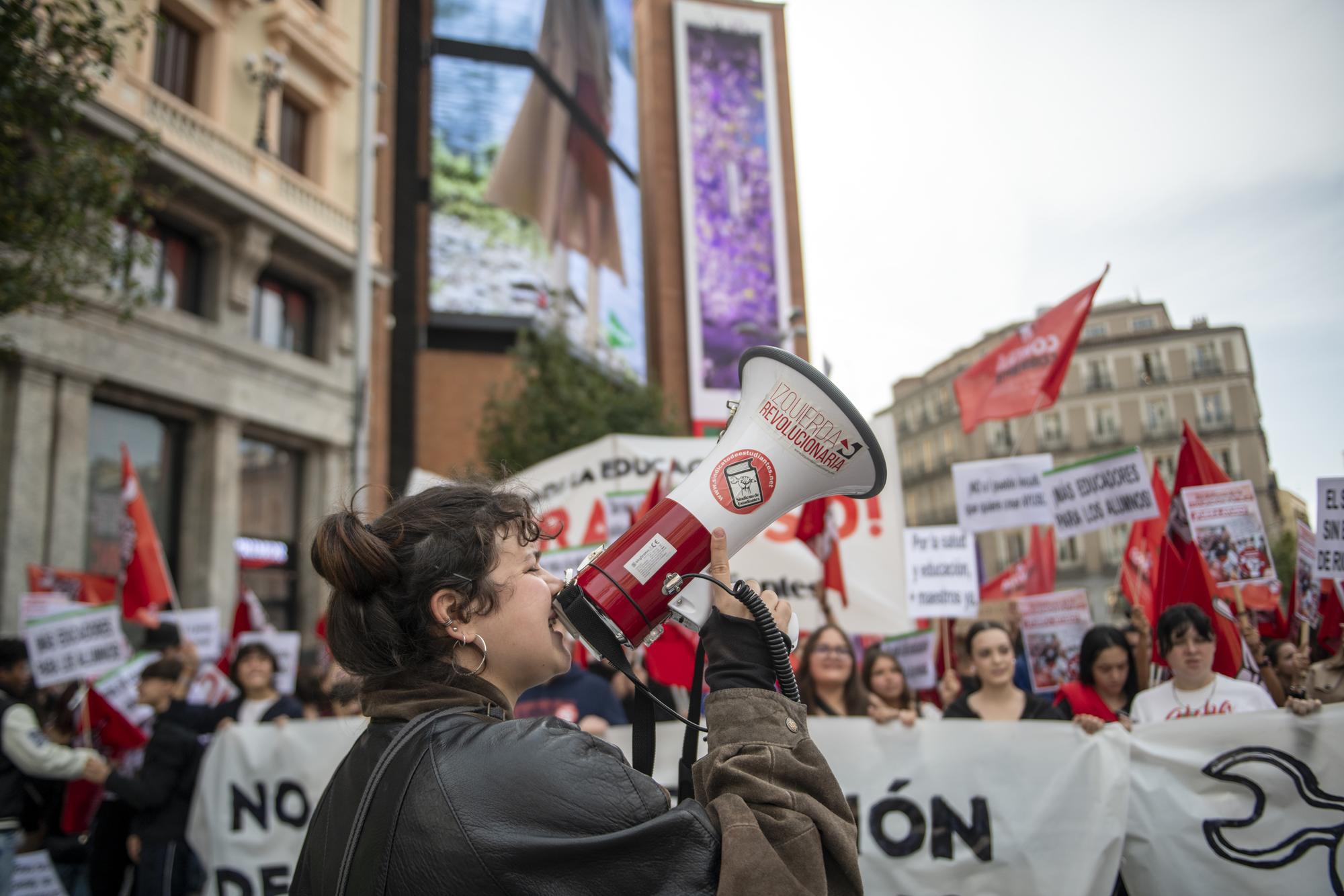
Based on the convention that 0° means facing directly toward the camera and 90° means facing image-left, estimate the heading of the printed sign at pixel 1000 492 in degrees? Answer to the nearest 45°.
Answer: approximately 0°

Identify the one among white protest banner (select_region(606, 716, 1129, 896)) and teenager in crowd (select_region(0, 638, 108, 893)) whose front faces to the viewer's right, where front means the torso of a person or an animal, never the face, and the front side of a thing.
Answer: the teenager in crowd

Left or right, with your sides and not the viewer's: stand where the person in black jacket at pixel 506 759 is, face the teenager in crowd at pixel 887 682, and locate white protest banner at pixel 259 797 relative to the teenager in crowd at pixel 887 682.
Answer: left

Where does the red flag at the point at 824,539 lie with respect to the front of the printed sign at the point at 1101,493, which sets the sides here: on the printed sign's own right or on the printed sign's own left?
on the printed sign's own right

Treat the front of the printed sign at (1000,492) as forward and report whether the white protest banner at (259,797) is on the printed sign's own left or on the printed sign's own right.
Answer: on the printed sign's own right

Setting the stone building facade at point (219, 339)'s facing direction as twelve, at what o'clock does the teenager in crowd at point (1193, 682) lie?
The teenager in crowd is roughly at 1 o'clock from the stone building facade.

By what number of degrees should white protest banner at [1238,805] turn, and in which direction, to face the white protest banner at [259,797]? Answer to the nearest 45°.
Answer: approximately 90° to its right

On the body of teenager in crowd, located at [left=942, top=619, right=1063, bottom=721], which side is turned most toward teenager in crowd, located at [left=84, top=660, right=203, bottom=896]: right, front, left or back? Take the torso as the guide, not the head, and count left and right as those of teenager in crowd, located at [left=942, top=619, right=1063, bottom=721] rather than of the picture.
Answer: right

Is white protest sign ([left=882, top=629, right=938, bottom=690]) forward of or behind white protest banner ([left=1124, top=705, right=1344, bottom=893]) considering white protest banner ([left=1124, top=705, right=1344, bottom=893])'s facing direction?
behind

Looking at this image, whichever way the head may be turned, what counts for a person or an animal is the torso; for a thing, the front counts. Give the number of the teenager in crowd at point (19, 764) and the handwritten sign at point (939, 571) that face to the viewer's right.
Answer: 1

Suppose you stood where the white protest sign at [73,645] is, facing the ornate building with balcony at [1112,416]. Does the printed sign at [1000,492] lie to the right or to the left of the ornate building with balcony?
right
